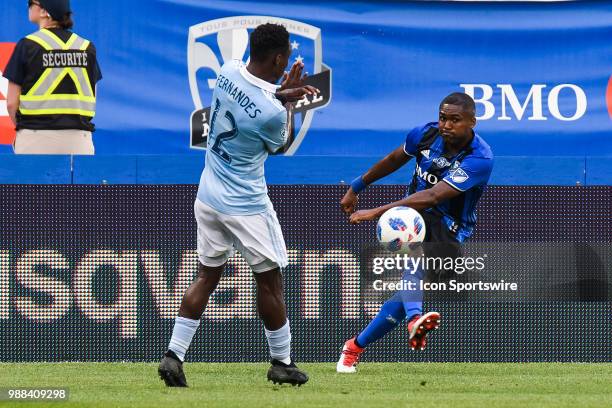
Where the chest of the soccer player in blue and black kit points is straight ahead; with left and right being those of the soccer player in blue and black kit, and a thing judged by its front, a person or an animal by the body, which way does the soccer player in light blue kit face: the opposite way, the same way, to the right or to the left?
the opposite way

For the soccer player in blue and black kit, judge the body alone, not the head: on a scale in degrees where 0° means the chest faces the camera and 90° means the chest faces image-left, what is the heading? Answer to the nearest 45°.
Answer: approximately 45°

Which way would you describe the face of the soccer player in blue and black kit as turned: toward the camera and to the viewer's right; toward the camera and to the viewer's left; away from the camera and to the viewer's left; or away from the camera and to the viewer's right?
toward the camera and to the viewer's left

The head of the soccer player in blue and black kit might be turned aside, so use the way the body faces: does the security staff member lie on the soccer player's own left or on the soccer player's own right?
on the soccer player's own right

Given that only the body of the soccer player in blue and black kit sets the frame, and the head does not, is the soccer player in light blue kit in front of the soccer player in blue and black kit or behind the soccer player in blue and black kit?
in front

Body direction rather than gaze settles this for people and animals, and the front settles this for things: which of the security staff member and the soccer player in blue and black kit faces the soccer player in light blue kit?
the soccer player in blue and black kit

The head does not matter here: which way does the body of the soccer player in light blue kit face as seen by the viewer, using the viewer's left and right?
facing away from the viewer and to the right of the viewer

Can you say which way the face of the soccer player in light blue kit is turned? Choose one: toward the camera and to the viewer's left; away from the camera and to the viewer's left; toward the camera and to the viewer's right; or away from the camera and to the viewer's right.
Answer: away from the camera and to the viewer's right

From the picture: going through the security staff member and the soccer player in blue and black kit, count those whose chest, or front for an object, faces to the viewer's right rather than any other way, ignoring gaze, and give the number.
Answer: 0

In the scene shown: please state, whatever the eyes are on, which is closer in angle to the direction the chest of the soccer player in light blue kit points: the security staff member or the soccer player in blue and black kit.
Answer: the soccer player in blue and black kit

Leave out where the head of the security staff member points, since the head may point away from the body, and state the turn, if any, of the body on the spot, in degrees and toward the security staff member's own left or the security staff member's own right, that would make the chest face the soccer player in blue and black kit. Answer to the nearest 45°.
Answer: approximately 180°

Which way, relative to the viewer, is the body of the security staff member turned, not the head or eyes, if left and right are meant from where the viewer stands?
facing away from the viewer and to the left of the viewer
